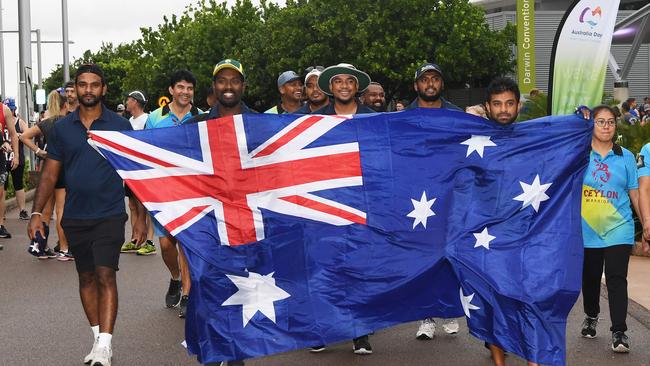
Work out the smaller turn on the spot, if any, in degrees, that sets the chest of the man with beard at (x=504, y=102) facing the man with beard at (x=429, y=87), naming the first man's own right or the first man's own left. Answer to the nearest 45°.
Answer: approximately 135° to the first man's own right

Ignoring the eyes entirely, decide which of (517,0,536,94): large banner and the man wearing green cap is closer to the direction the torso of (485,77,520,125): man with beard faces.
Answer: the man wearing green cap

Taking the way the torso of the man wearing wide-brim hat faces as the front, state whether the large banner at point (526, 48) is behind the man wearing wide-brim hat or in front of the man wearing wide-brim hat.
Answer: behind

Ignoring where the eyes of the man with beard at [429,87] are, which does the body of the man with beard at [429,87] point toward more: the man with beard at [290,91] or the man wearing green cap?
the man wearing green cap

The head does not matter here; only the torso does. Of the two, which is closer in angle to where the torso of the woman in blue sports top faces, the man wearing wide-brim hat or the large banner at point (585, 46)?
the man wearing wide-brim hat

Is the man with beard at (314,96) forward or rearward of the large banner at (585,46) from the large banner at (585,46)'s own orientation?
forward
